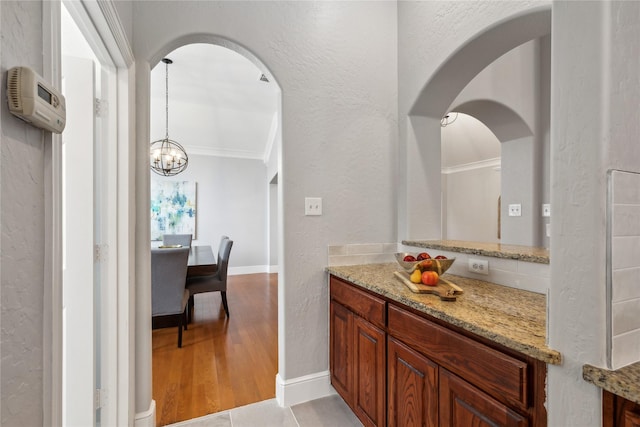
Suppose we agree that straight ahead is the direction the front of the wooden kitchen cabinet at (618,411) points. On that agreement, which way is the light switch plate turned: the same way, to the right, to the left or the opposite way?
to the left

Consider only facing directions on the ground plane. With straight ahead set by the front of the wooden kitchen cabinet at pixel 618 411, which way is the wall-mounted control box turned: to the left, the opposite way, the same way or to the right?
the opposite way

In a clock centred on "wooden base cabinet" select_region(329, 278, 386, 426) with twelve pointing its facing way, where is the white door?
The white door is roughly at 1 o'clock from the wooden base cabinet.

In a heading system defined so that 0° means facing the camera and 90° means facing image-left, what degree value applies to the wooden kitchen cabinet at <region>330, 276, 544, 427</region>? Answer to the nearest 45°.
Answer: approximately 45°

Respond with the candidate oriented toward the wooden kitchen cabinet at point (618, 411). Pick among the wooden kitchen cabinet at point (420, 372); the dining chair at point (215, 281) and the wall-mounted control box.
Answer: the wall-mounted control box

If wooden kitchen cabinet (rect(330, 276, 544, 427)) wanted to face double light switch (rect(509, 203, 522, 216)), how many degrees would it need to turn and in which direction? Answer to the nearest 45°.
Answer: approximately 135° to its right

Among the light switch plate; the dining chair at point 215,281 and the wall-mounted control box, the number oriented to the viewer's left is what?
1

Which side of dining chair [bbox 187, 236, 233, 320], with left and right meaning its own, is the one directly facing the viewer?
left

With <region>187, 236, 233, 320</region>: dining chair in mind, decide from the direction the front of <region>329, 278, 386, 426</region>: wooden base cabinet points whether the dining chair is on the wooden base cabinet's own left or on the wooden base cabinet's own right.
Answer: on the wooden base cabinet's own right

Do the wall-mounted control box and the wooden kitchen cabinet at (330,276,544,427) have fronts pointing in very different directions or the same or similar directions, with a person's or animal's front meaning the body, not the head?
very different directions

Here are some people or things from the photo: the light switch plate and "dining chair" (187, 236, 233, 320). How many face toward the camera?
1

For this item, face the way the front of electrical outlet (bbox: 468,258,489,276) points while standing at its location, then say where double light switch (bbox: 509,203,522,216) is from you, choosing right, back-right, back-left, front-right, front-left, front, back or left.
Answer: back-right
